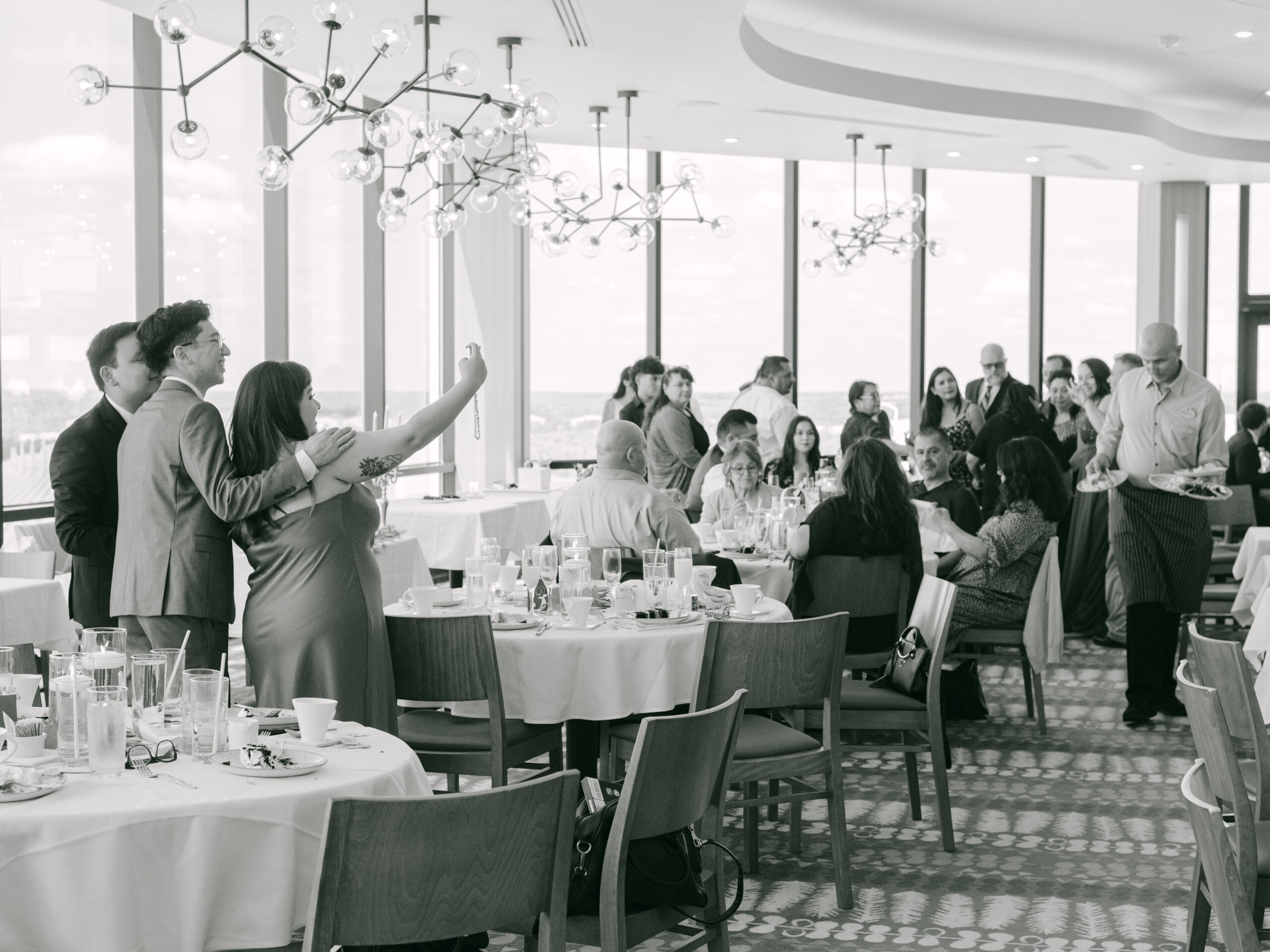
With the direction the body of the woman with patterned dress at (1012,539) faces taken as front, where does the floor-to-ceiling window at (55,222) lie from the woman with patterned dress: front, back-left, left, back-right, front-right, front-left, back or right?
front

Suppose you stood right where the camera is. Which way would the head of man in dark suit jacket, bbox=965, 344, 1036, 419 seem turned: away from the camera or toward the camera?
toward the camera

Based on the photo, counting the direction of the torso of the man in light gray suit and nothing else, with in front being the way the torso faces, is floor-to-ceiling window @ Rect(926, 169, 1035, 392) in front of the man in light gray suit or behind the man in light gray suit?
in front

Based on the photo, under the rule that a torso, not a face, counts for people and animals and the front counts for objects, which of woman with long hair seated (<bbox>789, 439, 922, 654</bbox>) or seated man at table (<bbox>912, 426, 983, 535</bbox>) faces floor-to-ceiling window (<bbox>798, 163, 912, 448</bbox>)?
the woman with long hair seated

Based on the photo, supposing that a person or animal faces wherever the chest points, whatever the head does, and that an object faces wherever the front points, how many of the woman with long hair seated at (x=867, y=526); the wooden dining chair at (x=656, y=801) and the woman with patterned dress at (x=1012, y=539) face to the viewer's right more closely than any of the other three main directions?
0

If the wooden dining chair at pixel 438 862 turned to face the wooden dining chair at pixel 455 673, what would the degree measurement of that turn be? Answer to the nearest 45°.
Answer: approximately 45° to its right

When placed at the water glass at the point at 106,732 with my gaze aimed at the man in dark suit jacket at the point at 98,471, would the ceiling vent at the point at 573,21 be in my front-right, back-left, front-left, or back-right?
front-right

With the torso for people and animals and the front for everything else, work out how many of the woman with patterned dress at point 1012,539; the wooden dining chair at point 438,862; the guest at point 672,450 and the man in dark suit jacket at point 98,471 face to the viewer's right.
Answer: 2

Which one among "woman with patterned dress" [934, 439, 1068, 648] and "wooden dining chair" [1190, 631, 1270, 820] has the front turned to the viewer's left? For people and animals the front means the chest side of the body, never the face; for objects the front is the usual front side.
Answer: the woman with patterned dress

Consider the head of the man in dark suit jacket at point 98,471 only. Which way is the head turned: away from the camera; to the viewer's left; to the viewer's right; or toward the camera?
to the viewer's right

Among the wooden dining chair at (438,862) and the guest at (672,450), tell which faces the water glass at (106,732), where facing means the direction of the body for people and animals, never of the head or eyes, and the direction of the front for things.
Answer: the wooden dining chair

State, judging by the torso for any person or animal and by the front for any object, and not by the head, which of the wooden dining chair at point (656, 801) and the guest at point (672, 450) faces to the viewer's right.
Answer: the guest

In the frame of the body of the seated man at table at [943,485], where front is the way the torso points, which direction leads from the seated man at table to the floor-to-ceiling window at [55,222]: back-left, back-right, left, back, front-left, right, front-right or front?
front-right

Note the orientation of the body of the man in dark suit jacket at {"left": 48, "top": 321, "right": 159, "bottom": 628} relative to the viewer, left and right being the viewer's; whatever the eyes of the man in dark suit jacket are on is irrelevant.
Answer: facing to the right of the viewer
